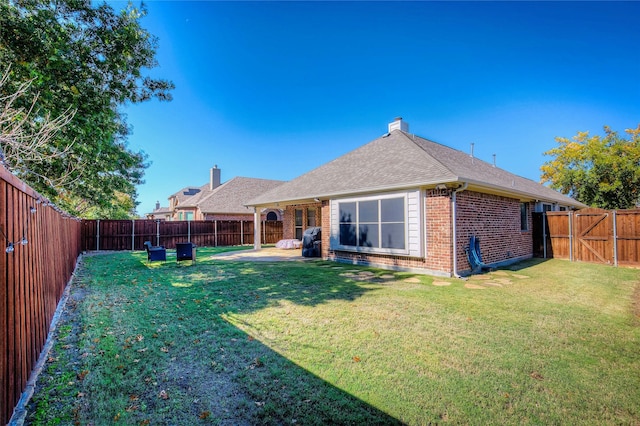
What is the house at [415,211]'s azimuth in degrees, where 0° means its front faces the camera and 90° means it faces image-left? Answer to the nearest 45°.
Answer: approximately 225°

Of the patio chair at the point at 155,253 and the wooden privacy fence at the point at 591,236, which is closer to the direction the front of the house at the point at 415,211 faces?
the wooden privacy fence

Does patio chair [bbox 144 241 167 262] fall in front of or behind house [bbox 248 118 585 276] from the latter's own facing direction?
behind

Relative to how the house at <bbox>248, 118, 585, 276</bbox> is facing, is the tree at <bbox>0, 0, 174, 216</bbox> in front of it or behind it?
behind

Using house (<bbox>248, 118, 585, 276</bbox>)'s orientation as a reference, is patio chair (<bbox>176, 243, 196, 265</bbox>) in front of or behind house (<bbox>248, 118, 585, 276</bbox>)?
behind

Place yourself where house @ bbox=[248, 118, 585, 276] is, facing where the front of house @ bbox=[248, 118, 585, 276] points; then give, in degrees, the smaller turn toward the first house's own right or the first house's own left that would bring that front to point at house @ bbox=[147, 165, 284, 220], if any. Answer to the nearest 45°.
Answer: approximately 90° to the first house's own left

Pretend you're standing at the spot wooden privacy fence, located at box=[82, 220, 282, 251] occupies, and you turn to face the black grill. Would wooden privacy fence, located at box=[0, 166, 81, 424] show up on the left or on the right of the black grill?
right

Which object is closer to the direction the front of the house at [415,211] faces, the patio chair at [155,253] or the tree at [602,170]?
the tree
